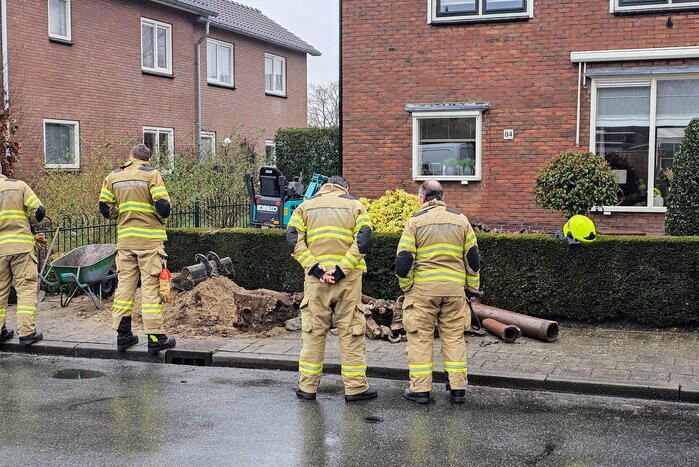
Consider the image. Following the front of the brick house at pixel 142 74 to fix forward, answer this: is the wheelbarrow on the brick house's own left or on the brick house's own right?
on the brick house's own right

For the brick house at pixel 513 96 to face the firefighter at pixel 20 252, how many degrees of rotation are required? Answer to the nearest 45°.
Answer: approximately 45° to its right

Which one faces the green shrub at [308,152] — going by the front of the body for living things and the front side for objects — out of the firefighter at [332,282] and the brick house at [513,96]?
the firefighter

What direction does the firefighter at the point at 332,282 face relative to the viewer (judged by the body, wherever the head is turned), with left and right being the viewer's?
facing away from the viewer

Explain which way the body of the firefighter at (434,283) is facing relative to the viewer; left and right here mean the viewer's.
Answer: facing away from the viewer

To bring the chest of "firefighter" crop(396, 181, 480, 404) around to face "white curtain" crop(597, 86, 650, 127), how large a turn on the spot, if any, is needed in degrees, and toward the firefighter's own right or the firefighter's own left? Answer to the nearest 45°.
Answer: approximately 45° to the firefighter's own right

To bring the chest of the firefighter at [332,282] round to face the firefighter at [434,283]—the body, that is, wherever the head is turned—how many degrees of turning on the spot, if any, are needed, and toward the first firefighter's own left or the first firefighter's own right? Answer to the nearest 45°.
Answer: approximately 90° to the first firefighter's own right

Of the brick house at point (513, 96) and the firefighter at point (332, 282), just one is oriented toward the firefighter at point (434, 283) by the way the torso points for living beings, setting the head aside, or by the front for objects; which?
the brick house
